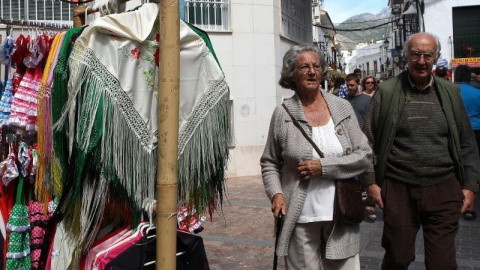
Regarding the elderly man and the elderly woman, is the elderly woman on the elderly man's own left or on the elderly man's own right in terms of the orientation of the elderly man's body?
on the elderly man's own right

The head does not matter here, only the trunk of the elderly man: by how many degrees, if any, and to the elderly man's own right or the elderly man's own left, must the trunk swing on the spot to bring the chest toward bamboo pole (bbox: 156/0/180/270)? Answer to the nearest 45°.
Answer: approximately 45° to the elderly man's own right

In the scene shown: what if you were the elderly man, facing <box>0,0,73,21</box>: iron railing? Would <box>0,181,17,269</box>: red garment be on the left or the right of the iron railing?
left

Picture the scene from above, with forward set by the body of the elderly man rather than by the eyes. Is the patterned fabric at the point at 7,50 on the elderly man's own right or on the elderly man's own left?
on the elderly man's own right

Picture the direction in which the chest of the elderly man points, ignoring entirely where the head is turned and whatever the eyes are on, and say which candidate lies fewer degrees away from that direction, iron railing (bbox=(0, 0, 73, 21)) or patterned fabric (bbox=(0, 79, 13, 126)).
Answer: the patterned fabric

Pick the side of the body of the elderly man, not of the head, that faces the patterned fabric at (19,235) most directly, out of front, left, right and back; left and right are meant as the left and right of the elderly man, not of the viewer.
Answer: right

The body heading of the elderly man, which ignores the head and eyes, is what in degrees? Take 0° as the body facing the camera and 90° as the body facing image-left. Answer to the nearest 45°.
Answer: approximately 0°

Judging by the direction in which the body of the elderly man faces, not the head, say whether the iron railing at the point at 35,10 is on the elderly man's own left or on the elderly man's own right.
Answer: on the elderly man's own right

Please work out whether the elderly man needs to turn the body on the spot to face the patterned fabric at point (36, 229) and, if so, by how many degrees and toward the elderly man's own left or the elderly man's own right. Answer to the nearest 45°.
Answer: approximately 90° to the elderly man's own right
